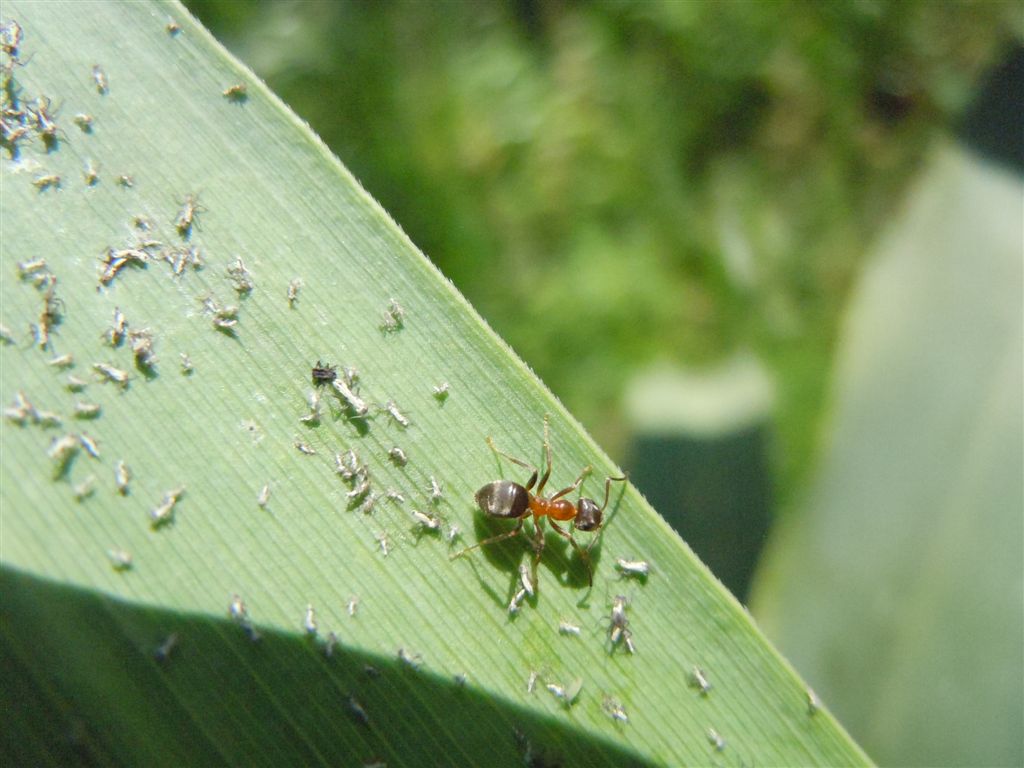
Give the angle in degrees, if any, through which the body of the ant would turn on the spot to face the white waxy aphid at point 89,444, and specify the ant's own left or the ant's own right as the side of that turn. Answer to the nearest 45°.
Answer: approximately 180°

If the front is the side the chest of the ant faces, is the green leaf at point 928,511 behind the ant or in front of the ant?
in front

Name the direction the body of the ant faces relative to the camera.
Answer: to the viewer's right

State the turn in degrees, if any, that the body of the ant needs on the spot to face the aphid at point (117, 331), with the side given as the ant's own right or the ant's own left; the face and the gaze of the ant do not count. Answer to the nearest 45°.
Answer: approximately 180°

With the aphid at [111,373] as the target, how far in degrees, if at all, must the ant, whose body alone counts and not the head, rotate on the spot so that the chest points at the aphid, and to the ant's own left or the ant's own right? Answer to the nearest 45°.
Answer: approximately 180°
